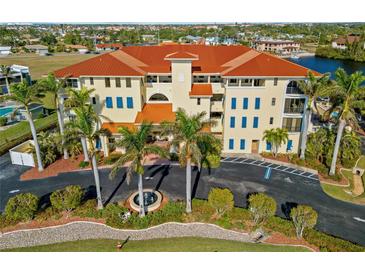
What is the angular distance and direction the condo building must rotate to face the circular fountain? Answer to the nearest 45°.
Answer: approximately 45° to its right

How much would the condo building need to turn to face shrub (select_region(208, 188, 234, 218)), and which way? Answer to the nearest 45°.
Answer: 0° — it already faces it

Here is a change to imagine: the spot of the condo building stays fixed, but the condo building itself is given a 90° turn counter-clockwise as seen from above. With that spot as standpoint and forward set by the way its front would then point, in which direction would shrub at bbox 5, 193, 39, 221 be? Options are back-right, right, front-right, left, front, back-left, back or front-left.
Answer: back-right

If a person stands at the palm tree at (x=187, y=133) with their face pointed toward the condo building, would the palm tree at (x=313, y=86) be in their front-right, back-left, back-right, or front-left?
front-right

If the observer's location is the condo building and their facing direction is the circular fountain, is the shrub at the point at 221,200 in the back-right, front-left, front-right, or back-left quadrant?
front-left

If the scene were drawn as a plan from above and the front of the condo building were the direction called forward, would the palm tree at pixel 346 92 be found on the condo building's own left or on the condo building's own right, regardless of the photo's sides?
on the condo building's own left

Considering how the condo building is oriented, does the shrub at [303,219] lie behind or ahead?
ahead

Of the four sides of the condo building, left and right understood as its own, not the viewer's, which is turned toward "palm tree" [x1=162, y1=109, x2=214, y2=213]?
front

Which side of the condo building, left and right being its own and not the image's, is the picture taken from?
front
